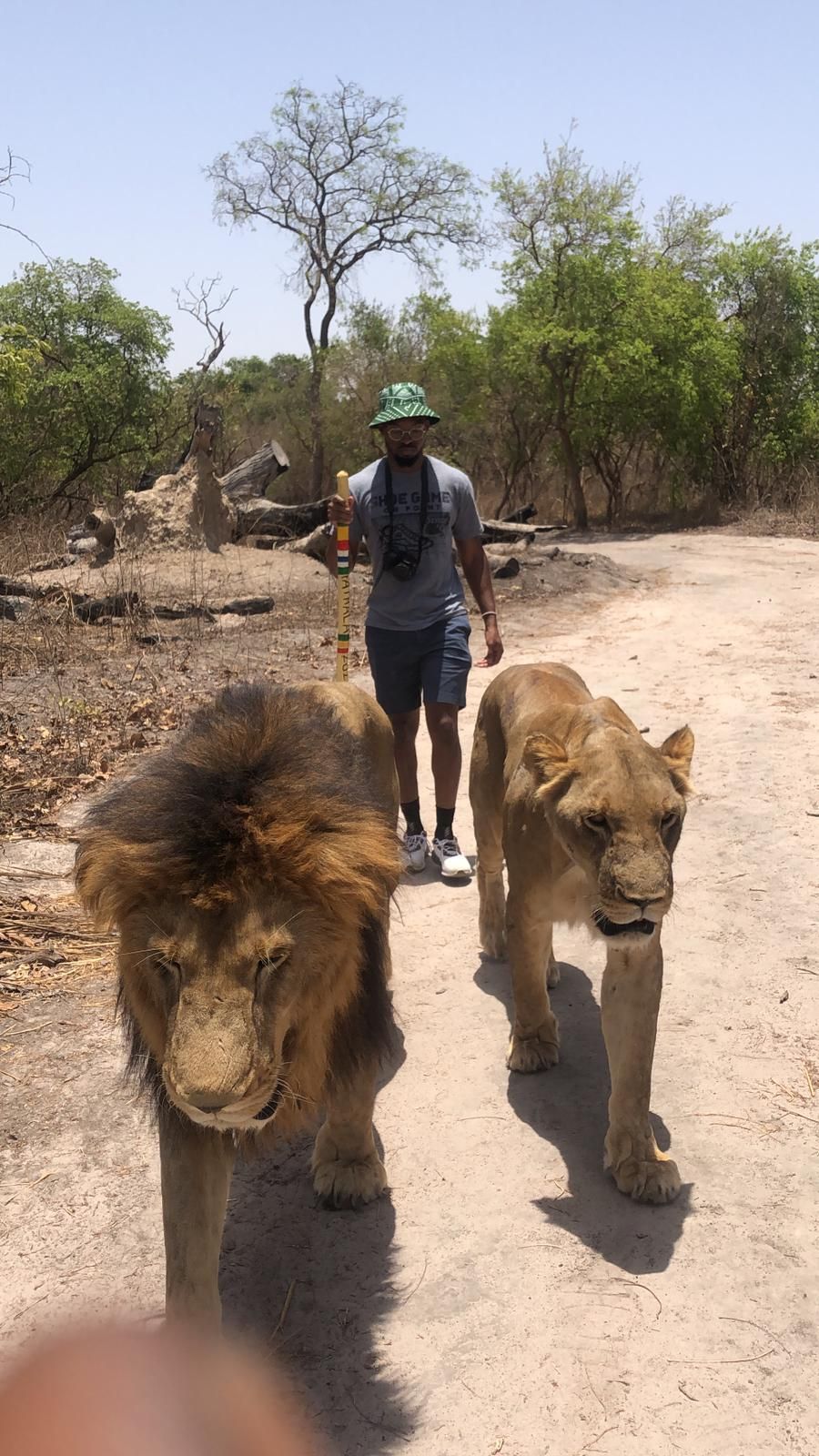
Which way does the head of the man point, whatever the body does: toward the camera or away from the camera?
toward the camera

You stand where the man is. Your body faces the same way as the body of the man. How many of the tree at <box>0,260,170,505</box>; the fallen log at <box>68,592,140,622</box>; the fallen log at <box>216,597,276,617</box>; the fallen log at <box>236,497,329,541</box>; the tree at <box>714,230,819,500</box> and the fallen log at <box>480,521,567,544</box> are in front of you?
0

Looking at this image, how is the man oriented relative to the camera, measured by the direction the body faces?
toward the camera

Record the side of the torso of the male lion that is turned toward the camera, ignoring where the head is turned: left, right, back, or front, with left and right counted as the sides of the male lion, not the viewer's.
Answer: front

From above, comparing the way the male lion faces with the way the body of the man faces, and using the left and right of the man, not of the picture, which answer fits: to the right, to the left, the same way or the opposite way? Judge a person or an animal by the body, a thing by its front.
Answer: the same way

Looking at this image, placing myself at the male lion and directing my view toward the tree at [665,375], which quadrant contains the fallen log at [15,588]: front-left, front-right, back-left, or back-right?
front-left

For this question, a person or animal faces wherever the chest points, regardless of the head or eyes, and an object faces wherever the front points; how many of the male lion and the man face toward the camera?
2

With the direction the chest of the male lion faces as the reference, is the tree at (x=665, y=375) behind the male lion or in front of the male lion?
behind

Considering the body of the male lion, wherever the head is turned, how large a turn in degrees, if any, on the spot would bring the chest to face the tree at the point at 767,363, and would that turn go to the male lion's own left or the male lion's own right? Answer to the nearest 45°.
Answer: approximately 135° to the male lion's own left

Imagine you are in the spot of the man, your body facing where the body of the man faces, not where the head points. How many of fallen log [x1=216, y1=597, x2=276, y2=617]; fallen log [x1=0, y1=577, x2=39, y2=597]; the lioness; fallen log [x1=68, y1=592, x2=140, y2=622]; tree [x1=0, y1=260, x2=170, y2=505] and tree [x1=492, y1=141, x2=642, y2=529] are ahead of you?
1

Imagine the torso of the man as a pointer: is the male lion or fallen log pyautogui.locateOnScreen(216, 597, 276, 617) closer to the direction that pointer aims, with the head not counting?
the male lion

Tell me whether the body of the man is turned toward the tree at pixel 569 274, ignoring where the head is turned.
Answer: no

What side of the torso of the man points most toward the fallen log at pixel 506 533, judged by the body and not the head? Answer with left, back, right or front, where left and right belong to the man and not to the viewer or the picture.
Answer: back

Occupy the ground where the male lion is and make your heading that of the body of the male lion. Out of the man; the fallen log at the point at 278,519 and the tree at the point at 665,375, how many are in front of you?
0

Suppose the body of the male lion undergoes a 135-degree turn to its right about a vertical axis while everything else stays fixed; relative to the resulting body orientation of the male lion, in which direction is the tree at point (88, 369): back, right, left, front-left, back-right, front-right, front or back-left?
front-right

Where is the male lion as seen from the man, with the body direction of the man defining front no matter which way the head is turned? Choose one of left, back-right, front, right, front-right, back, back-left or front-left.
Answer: front

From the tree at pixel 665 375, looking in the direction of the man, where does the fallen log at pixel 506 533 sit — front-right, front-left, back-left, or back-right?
front-right

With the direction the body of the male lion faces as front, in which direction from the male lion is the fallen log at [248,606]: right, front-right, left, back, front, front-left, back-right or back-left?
back

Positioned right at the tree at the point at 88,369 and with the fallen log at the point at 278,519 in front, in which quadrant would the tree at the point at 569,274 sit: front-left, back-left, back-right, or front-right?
front-left

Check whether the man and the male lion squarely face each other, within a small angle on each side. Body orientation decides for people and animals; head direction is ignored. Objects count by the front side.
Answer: no

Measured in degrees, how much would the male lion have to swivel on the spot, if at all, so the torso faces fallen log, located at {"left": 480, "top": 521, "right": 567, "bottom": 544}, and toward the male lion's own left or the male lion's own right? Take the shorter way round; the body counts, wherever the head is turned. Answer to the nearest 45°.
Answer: approximately 180°

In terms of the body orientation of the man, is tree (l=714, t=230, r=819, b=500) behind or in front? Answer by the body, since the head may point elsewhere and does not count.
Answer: behind
